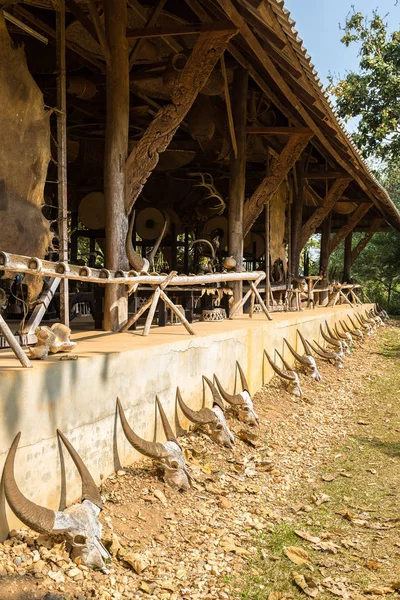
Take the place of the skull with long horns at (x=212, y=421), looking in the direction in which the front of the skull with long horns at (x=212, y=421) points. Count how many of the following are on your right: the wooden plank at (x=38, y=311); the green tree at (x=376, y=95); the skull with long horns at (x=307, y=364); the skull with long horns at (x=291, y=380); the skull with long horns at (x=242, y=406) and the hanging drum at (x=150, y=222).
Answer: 1

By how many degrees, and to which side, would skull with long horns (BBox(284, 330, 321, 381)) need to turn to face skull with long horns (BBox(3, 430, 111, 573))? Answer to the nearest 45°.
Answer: approximately 45° to its right

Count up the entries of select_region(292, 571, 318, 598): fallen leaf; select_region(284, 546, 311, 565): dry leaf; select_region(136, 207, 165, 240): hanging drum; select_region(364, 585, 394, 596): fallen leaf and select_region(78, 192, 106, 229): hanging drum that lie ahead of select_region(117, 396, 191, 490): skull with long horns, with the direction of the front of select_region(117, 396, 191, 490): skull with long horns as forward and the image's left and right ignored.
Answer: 3

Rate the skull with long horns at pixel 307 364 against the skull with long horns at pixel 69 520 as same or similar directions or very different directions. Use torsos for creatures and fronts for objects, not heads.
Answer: same or similar directions

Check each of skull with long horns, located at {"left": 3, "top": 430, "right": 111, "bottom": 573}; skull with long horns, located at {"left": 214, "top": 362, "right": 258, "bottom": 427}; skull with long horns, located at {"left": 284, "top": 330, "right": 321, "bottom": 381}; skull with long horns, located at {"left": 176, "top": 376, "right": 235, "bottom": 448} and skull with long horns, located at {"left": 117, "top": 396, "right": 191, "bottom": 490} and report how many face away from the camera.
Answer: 0

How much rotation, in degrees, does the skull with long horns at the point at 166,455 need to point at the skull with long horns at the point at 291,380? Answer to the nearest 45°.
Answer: approximately 90° to its left

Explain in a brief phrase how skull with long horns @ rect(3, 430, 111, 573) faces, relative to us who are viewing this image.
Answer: facing the viewer and to the right of the viewer

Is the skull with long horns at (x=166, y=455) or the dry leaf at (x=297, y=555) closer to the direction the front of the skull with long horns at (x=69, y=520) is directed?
the dry leaf

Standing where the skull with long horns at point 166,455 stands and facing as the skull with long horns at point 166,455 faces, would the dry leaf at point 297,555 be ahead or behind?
ahead

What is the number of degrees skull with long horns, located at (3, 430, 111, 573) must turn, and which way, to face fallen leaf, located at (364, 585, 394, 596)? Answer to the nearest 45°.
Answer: approximately 45° to its left

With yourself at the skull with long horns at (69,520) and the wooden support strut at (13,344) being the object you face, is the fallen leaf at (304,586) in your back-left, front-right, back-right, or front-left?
back-right

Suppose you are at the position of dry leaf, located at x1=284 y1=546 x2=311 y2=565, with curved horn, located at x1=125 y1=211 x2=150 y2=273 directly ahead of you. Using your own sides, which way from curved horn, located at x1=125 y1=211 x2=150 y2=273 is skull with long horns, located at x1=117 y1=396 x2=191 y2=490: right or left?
left

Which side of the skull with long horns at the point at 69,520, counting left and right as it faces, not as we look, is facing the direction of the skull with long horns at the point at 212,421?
left
